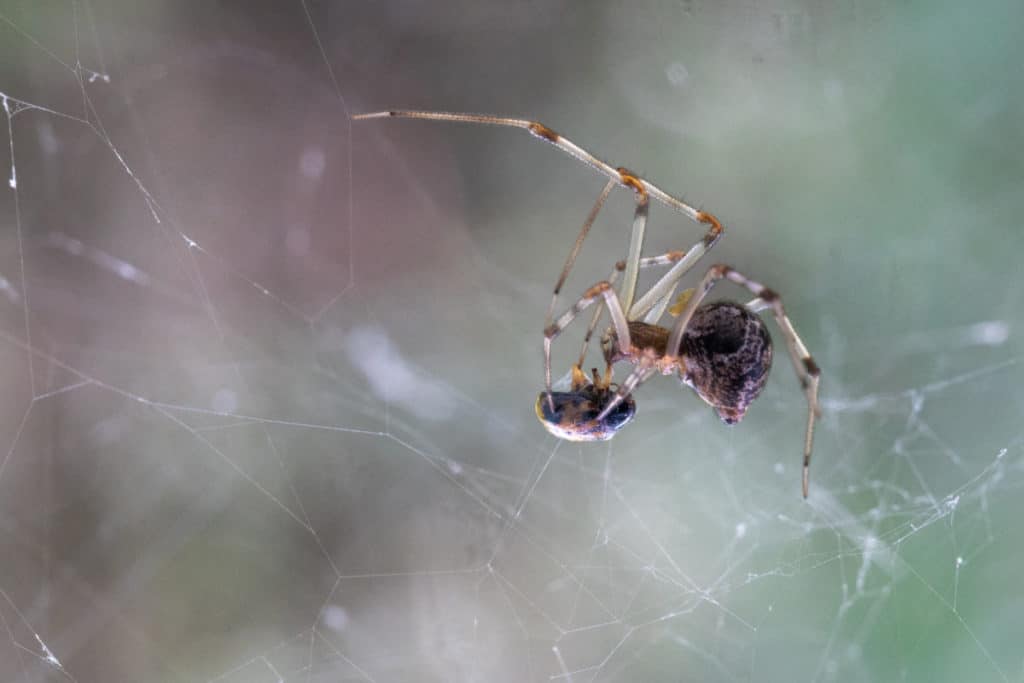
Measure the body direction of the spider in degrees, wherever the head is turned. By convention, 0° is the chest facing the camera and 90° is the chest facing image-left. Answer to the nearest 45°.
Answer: approximately 90°
